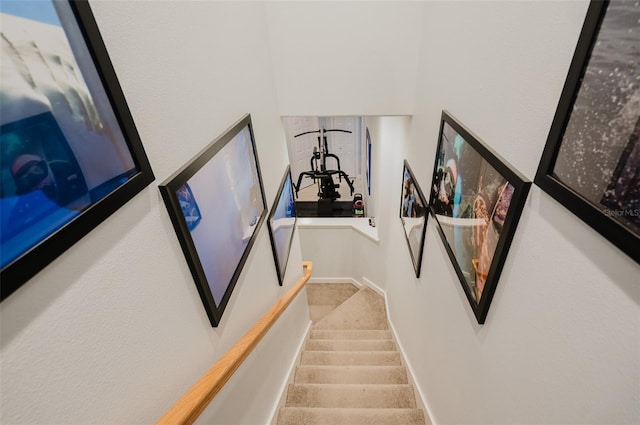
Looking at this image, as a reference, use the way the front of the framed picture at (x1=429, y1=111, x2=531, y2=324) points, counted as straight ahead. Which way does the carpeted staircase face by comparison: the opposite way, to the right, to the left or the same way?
to the right

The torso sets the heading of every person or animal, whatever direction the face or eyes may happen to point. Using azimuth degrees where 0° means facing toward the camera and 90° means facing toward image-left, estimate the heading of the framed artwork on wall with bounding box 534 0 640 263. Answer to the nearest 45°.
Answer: approximately 45°

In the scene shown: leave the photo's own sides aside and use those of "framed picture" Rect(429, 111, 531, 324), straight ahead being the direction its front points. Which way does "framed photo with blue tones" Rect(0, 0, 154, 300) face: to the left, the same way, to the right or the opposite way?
the opposite way

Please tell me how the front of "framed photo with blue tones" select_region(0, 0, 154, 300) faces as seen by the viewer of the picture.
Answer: facing the viewer and to the right of the viewer

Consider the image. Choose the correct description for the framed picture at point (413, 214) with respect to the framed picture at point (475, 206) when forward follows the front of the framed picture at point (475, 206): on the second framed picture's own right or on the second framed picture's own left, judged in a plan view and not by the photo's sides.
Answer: on the second framed picture's own right

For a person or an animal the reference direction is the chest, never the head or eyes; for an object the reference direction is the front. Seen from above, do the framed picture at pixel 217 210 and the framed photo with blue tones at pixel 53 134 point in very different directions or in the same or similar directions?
same or similar directions

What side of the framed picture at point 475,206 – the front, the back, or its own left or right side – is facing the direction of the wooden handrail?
front

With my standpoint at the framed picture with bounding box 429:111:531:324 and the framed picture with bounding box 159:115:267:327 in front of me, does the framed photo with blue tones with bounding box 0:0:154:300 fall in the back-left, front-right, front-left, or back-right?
front-left

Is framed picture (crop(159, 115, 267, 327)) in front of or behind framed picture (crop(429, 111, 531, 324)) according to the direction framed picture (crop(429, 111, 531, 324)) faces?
in front

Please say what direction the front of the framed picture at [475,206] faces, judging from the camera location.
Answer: facing the viewer and to the left of the viewer

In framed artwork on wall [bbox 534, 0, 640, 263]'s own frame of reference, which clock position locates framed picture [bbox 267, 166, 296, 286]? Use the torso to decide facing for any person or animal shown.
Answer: The framed picture is roughly at 2 o'clock from the framed artwork on wall.

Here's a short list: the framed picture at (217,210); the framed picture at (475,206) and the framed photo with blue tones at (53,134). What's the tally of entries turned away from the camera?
0

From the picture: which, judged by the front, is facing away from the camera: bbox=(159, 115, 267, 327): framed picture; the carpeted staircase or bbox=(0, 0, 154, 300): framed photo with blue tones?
the carpeted staircase

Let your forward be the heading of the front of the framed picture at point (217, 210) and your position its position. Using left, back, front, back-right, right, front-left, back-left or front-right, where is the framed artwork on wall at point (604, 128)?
front

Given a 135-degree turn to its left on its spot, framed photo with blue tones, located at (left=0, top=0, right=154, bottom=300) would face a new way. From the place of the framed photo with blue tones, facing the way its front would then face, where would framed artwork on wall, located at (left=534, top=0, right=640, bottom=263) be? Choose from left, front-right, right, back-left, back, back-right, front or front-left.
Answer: back-right

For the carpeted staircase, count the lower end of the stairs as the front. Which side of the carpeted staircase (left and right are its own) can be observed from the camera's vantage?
back
